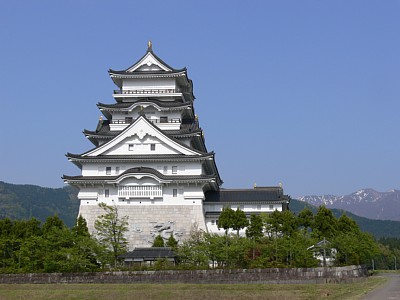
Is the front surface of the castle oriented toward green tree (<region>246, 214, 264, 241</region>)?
no

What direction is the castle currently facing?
toward the camera

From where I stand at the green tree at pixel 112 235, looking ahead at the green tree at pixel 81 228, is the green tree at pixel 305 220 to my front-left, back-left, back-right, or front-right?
back-right
